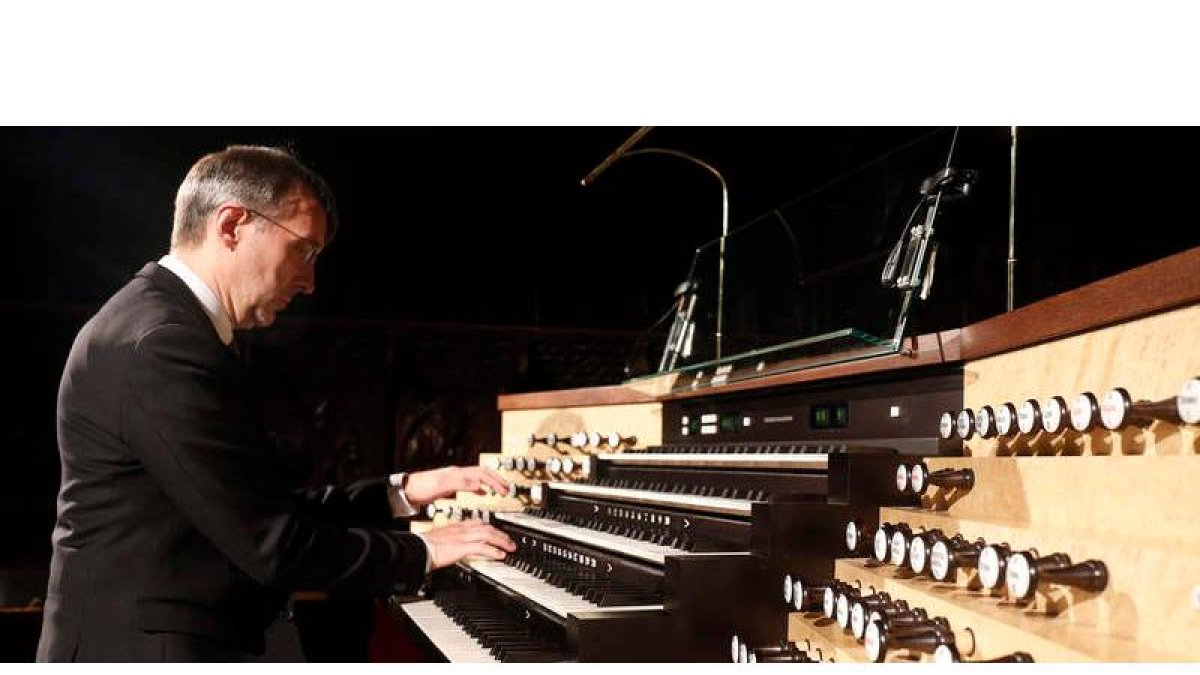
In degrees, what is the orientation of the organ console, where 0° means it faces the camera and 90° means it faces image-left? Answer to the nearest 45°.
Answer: approximately 45°
